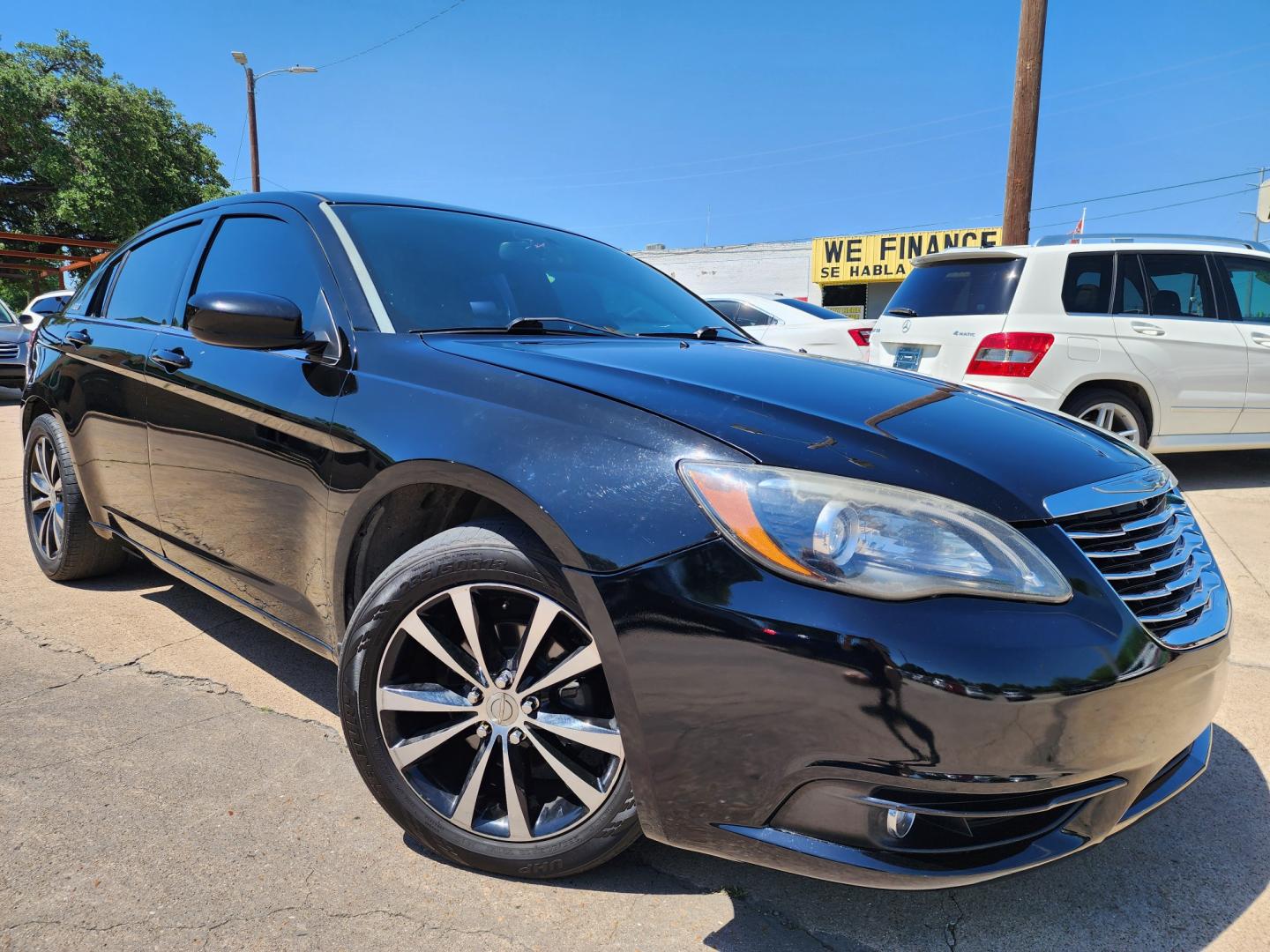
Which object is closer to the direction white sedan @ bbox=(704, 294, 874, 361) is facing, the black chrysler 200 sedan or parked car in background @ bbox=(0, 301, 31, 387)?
the parked car in background

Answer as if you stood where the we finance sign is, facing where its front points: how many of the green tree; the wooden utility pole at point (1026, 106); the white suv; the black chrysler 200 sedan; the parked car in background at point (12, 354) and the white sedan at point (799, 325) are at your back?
0

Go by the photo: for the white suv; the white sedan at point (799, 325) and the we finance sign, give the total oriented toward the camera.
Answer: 1

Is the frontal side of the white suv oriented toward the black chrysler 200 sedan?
no

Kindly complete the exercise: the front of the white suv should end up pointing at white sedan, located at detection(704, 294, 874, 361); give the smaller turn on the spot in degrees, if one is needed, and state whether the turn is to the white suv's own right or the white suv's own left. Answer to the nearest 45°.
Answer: approximately 90° to the white suv's own left

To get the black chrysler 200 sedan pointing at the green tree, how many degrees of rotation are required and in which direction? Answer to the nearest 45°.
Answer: approximately 180°

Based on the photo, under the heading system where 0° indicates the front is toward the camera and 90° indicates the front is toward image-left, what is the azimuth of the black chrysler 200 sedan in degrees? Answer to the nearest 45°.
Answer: approximately 315°

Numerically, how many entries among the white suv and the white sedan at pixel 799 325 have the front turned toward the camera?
0

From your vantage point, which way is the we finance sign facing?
toward the camera

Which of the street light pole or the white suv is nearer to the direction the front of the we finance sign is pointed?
the white suv

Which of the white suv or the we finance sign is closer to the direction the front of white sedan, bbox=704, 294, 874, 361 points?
the we finance sign

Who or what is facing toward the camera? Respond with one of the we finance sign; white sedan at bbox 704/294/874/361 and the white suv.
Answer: the we finance sign

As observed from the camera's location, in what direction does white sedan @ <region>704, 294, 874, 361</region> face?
facing away from the viewer and to the left of the viewer

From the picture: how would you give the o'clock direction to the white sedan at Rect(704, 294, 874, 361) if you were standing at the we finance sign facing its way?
The white sedan is roughly at 12 o'clock from the we finance sign.

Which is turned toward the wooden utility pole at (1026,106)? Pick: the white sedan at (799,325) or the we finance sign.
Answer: the we finance sign

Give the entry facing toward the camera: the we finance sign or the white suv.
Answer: the we finance sign

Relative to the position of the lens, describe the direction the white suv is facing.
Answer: facing away from the viewer and to the right of the viewer

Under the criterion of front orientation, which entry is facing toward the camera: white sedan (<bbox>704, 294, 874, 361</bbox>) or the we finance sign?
the we finance sign
